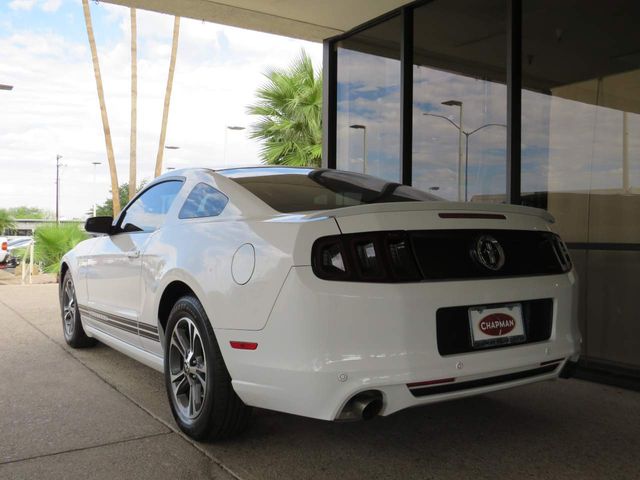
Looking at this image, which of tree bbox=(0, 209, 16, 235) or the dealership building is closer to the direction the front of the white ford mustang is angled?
the tree

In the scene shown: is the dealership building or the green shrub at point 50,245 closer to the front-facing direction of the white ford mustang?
the green shrub

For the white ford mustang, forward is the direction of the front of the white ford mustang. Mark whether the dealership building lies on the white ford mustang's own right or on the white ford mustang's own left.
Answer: on the white ford mustang's own right

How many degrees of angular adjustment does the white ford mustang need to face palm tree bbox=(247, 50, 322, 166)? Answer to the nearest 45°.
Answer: approximately 45° to its right

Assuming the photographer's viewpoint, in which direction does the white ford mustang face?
facing away from the viewer and to the left of the viewer

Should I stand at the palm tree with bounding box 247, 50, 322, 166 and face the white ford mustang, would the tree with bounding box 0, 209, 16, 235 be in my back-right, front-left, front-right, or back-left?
back-right

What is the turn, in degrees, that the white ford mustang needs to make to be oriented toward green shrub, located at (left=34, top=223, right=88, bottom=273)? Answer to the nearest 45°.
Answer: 0° — it already faces it
